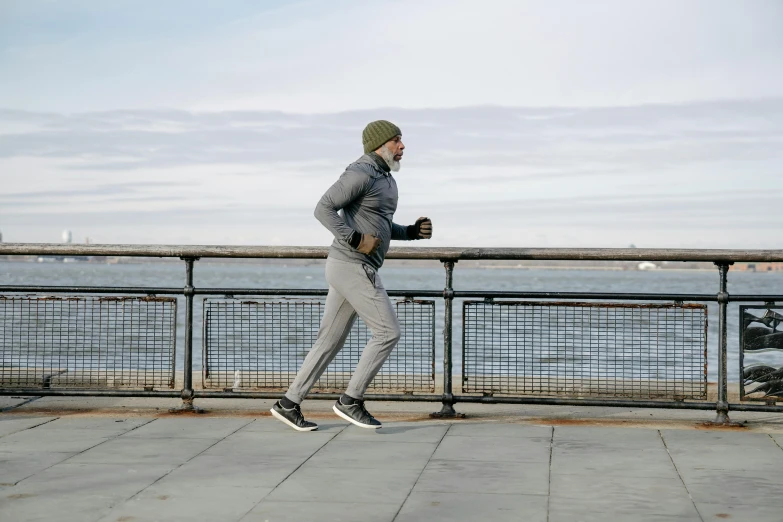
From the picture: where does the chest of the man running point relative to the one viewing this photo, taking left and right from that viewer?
facing to the right of the viewer

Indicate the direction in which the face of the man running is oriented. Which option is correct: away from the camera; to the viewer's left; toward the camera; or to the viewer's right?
to the viewer's right

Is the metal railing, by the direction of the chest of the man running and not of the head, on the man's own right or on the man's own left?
on the man's own left
